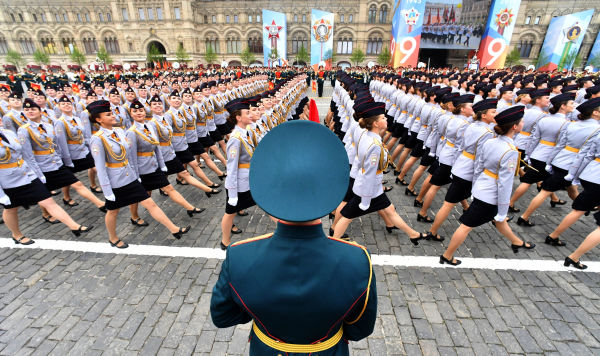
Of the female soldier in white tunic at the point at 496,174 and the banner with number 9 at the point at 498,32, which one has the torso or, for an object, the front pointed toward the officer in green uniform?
the banner with number 9

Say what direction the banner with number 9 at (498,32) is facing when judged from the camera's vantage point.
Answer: facing the viewer

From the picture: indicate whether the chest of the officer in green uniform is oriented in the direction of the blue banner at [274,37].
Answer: yes

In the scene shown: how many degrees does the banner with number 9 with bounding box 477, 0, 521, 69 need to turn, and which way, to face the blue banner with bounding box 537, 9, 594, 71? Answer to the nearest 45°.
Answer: approximately 135° to its left

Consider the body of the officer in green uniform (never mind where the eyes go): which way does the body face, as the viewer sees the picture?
away from the camera

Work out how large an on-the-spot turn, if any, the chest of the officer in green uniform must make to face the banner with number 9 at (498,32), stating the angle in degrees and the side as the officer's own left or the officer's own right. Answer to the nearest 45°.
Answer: approximately 45° to the officer's own right

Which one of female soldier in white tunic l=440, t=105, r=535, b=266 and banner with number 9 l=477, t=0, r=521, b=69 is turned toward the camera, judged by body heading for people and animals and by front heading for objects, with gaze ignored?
the banner with number 9

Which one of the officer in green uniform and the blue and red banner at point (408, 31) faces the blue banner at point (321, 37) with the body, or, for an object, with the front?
the officer in green uniform

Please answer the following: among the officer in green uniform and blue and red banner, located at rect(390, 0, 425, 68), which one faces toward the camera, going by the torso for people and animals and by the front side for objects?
the blue and red banner

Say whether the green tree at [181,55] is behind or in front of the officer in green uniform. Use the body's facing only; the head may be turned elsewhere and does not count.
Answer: in front

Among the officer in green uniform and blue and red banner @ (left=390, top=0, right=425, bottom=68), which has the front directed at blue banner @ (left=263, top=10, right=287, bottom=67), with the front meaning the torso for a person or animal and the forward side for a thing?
the officer in green uniform

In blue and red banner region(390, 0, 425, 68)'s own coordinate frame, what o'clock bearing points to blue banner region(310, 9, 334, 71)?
blue banner region(310, 9, 334, 71) is roughly at 4 o'clock from blue and red banner region(390, 0, 425, 68).

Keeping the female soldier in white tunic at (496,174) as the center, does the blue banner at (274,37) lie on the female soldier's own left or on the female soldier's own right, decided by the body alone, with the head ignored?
on the female soldier's own left

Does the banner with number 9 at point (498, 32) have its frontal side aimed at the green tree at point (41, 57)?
no

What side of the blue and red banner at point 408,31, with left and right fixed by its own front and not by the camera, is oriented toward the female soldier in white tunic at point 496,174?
front

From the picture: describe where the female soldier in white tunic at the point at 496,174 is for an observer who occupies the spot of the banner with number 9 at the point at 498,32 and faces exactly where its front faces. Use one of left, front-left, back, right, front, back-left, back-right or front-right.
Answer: front

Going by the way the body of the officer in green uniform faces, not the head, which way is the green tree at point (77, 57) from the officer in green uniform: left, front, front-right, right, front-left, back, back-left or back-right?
front-left

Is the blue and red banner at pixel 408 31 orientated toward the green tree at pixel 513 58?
no

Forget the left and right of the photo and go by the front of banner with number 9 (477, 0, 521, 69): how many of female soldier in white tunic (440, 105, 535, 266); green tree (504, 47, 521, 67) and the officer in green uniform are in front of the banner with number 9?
2
